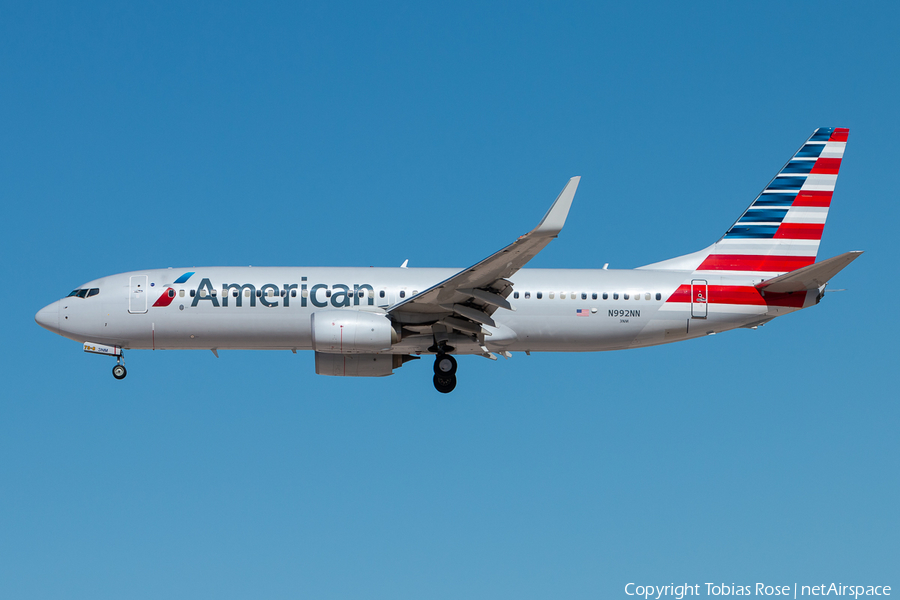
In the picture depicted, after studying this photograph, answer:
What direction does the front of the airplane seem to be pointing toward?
to the viewer's left
